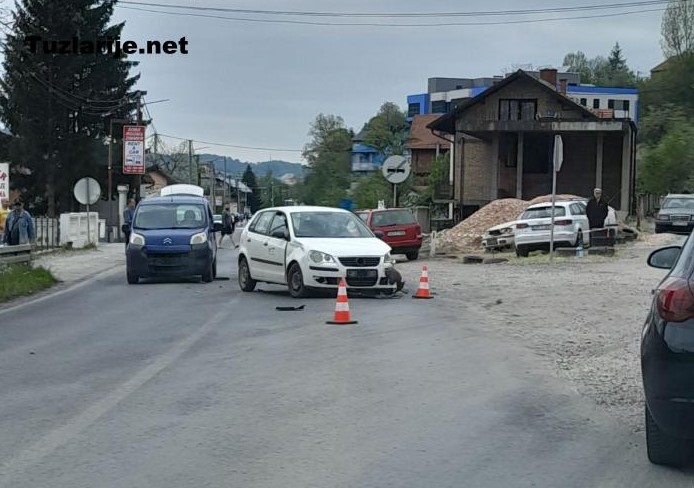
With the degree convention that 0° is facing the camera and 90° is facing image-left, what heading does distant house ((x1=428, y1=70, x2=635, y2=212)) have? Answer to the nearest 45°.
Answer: approximately 0°

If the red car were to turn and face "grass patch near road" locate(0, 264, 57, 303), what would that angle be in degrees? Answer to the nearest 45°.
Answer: approximately 90° to its left

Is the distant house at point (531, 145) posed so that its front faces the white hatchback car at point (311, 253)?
yes

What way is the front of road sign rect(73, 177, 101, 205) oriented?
away from the camera

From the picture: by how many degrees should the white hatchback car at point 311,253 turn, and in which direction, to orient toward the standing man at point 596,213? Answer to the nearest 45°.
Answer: approximately 90° to its left

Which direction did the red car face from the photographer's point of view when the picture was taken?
facing away from the viewer and to the left of the viewer

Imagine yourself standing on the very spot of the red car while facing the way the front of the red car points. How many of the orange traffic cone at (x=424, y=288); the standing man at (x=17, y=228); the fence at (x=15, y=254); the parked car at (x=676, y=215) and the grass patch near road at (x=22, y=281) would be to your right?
1

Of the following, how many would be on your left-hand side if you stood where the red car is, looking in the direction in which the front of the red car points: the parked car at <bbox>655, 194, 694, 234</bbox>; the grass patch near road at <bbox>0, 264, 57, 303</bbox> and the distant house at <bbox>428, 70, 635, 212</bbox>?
1

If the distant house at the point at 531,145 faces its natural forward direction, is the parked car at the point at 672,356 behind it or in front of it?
in front

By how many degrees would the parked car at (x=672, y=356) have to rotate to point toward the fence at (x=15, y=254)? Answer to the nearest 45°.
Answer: approximately 45° to its left

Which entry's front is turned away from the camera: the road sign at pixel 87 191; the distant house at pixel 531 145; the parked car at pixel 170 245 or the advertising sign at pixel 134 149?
the road sign at pixel 87 191

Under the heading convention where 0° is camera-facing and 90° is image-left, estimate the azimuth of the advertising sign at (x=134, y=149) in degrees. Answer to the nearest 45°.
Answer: approximately 0°

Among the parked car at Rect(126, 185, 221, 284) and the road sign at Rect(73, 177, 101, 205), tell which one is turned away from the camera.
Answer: the road sign

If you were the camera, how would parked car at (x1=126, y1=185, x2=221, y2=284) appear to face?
facing the viewer

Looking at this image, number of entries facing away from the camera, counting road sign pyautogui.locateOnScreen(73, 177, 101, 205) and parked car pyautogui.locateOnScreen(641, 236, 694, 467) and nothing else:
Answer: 2

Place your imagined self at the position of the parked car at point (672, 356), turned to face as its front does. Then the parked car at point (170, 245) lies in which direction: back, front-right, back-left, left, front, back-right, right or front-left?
front-left

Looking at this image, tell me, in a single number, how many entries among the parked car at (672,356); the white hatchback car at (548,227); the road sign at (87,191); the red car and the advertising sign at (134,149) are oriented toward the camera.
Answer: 1
